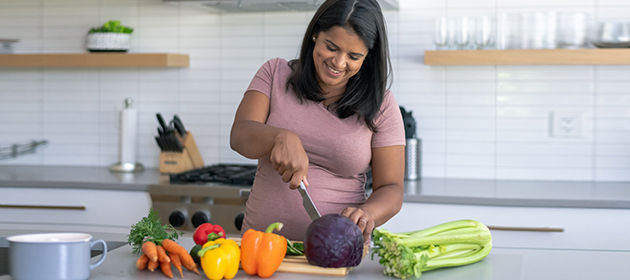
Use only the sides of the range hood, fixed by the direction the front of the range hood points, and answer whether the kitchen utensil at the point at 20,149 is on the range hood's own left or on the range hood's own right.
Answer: on the range hood's own right

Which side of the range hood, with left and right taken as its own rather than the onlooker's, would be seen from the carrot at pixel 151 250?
front

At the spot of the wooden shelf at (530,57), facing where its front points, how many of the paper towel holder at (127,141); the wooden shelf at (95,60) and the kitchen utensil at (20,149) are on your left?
0

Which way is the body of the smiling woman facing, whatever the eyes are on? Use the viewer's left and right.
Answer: facing the viewer and to the right of the viewer

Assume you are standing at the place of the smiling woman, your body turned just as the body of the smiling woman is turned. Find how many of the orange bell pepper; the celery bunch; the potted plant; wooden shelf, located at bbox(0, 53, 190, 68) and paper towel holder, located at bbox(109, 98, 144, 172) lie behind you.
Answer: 3

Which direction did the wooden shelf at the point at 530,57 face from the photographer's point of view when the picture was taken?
facing the viewer

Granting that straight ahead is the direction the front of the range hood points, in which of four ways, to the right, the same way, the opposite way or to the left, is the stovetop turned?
the same way

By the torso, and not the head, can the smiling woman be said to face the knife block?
no

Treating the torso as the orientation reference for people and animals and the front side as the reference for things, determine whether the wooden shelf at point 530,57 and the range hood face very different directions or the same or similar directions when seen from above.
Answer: same or similar directions

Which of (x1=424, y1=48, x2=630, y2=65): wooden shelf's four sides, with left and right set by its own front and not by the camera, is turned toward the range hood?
right

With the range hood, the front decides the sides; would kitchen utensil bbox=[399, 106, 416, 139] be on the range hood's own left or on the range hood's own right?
on the range hood's own left

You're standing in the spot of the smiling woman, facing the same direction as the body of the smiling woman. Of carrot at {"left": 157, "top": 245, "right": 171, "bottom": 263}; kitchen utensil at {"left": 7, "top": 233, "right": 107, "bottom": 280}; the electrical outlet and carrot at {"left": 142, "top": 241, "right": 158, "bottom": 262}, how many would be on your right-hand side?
3

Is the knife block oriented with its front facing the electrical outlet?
no

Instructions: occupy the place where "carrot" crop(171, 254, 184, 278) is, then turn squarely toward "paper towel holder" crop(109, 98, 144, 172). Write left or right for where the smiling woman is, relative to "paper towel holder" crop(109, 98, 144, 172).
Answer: right

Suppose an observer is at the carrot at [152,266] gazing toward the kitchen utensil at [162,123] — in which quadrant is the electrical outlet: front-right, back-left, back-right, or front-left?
front-right

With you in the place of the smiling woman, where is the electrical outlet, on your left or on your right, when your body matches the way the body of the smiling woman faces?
on your left

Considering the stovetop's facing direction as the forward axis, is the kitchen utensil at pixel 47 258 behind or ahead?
ahead

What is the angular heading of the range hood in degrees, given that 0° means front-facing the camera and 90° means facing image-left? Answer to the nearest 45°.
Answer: approximately 0°

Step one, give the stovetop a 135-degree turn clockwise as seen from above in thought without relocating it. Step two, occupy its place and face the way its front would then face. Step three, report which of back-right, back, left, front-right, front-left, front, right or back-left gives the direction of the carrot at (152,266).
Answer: back-left

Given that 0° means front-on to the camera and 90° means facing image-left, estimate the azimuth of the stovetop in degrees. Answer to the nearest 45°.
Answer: approximately 0°

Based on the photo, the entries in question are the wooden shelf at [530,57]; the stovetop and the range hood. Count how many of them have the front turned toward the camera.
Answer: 3
